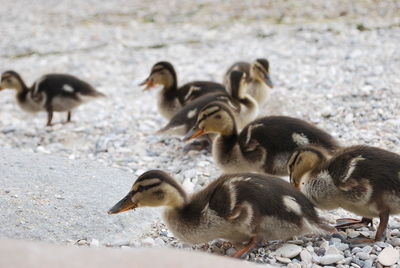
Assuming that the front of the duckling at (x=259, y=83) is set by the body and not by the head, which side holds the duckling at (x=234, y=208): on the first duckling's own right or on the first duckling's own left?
on the first duckling's own right

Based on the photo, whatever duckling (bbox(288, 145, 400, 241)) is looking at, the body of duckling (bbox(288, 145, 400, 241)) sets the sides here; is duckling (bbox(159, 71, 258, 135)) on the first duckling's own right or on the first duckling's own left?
on the first duckling's own right

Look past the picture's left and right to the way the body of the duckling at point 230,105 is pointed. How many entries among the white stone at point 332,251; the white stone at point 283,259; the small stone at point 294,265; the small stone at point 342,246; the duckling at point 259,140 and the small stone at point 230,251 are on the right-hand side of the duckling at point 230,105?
6

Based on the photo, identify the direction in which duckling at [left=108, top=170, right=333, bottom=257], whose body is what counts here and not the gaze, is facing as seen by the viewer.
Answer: to the viewer's left

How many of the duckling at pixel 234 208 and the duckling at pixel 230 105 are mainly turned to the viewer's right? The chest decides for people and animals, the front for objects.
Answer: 1

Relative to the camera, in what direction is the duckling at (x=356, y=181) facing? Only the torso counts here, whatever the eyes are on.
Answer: to the viewer's left

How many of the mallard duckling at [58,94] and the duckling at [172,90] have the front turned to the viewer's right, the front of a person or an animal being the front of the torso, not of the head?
0

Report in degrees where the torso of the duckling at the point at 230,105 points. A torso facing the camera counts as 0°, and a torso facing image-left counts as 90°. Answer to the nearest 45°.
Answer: approximately 270°

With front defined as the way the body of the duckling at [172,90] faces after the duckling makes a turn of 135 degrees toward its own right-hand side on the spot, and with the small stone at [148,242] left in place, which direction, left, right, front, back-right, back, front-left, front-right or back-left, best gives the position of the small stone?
back-right

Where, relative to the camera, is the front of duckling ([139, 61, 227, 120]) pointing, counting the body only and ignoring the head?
to the viewer's left

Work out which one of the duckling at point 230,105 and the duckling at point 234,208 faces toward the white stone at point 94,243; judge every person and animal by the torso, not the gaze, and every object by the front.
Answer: the duckling at point 234,208

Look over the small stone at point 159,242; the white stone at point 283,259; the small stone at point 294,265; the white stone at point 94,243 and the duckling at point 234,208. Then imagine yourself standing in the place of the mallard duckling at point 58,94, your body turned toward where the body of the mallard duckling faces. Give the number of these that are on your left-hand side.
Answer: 5

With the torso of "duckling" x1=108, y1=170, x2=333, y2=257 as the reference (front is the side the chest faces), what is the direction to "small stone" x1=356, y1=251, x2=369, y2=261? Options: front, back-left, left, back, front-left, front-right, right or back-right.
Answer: back

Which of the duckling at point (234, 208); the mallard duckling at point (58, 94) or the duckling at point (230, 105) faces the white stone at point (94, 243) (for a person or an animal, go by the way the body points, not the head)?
the duckling at point (234, 208)

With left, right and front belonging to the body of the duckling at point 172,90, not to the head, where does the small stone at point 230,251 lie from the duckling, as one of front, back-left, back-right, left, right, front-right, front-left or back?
left
